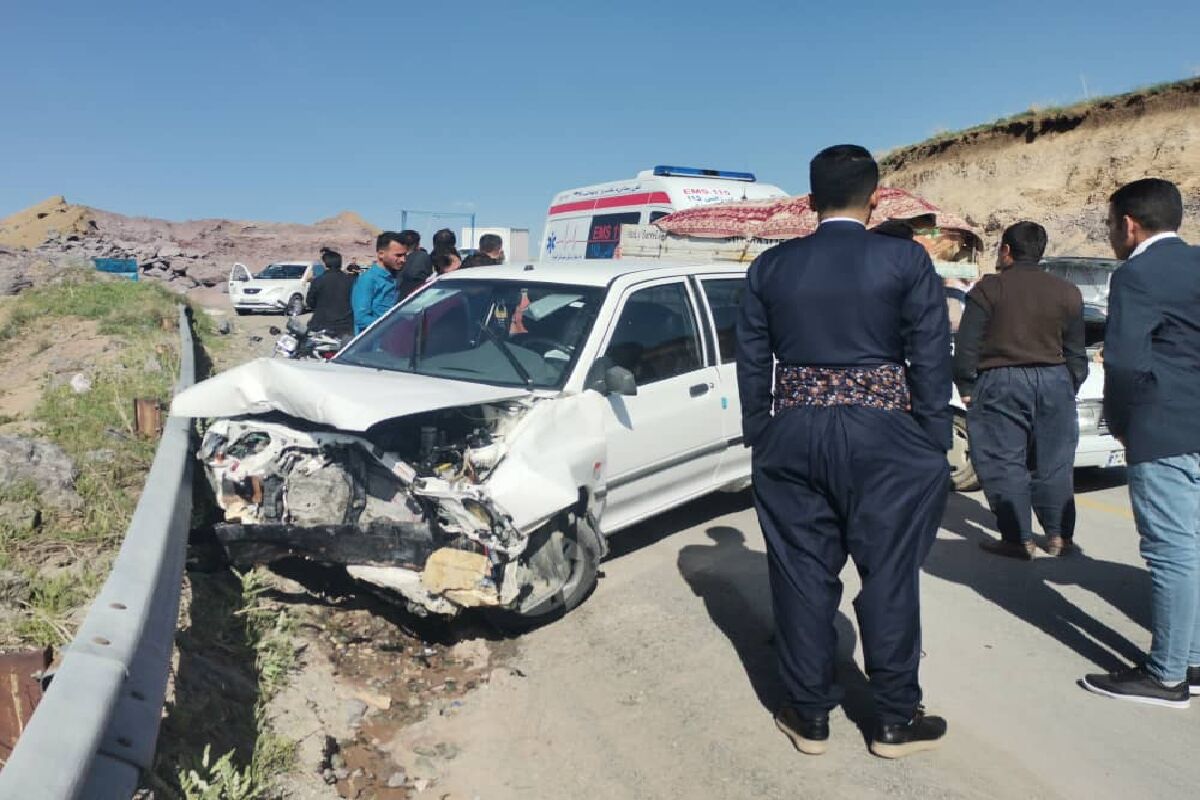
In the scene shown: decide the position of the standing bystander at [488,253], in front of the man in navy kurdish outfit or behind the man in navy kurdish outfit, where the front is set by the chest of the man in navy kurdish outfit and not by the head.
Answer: in front

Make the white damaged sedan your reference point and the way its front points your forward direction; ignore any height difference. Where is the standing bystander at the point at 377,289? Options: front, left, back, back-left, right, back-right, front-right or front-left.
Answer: back-right

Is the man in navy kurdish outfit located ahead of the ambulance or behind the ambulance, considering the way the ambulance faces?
ahead

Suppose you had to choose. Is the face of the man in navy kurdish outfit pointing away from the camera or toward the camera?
away from the camera

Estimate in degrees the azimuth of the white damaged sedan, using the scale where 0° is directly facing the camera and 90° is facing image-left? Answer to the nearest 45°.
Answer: approximately 45°

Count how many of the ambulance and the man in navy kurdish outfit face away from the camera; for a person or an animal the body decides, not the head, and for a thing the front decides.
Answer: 1

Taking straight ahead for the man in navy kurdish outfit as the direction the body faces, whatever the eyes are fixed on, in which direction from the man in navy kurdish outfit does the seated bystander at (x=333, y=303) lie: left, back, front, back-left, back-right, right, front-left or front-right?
front-left

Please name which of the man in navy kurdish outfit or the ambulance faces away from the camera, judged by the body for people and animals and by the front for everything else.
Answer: the man in navy kurdish outfit

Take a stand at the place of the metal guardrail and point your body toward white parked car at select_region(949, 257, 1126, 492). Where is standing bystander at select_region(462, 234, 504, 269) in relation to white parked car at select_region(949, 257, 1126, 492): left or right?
left

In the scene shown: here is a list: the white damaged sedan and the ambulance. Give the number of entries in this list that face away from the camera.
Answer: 0

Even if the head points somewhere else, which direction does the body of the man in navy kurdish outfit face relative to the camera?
away from the camera

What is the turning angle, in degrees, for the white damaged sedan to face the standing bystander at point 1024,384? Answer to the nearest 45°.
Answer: approximately 135° to its left

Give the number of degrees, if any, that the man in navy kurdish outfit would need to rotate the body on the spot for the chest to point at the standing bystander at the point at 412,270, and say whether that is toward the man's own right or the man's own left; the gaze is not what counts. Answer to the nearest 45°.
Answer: approximately 45° to the man's own left

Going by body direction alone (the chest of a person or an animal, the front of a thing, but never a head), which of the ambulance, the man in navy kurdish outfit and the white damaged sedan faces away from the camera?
the man in navy kurdish outfit

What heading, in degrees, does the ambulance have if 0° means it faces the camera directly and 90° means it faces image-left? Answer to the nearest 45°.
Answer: approximately 315°

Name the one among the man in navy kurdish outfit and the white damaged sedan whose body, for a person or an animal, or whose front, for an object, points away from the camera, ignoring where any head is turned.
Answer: the man in navy kurdish outfit

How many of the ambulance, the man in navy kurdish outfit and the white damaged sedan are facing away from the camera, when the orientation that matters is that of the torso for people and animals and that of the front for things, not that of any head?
1
